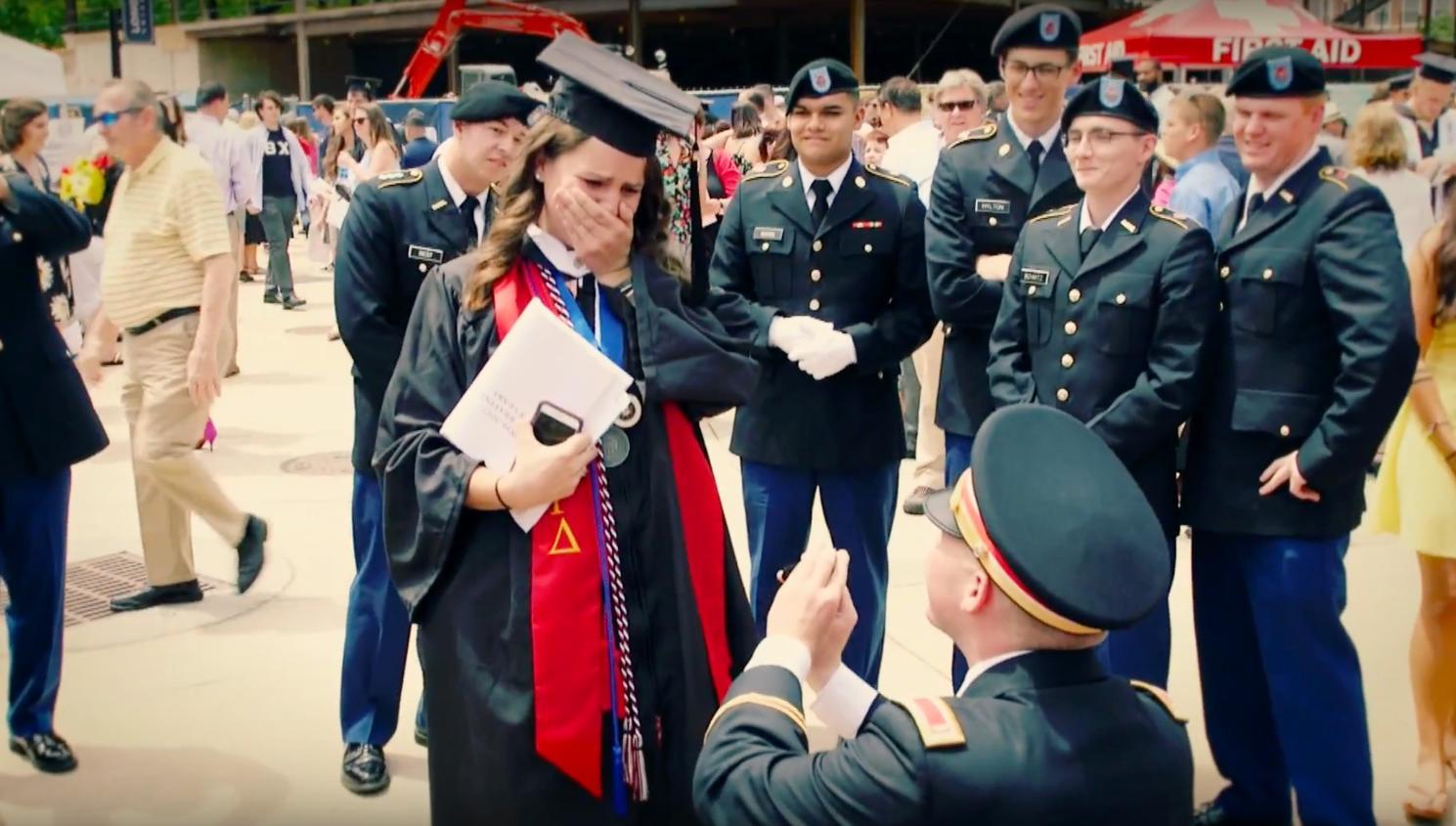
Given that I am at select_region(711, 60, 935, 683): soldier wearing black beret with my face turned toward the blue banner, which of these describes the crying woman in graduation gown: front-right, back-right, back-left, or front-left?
back-left

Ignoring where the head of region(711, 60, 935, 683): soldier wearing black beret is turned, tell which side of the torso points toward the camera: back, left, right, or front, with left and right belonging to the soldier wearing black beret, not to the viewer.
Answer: front

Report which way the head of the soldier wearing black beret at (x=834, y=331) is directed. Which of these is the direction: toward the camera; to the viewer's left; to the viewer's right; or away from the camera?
toward the camera

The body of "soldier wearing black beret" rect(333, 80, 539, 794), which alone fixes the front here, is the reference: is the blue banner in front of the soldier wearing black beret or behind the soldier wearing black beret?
behind

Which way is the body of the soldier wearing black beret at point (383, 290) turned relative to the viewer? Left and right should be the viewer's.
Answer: facing the viewer and to the right of the viewer

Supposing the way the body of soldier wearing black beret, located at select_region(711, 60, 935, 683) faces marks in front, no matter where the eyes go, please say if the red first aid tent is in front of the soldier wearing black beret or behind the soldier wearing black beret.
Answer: behind

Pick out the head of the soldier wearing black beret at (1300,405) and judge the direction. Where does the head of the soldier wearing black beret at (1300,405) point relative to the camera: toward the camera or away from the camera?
toward the camera

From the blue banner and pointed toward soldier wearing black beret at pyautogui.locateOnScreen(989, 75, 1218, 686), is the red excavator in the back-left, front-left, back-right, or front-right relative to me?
front-left

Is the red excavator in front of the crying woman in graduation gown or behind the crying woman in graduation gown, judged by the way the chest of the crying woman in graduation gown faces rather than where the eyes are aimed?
behind

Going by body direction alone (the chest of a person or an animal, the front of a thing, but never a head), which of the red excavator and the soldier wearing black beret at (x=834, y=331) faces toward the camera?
the soldier wearing black beret
